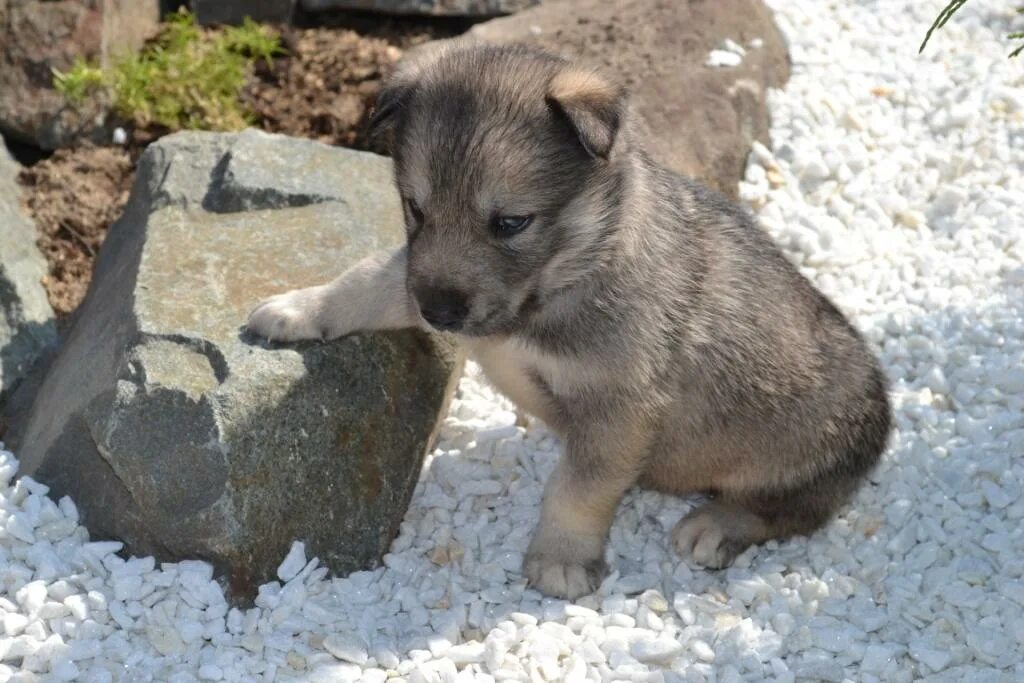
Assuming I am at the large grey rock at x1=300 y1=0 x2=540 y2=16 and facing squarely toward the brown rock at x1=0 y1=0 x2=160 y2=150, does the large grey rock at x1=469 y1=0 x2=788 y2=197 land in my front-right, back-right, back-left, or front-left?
back-left

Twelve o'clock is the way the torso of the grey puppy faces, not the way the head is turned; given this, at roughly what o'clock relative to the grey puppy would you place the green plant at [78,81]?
The green plant is roughly at 3 o'clock from the grey puppy.

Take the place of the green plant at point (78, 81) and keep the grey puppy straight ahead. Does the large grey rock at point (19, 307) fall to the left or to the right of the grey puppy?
right

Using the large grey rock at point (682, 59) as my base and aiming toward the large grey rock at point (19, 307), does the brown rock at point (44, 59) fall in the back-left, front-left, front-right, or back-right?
front-right

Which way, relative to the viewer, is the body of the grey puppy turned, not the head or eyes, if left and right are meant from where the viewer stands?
facing the viewer and to the left of the viewer

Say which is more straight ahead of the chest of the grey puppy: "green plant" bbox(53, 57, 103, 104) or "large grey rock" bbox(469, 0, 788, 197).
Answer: the green plant

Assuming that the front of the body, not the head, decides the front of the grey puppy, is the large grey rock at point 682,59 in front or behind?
behind

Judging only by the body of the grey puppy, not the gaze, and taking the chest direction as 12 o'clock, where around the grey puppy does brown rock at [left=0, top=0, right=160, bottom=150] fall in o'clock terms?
The brown rock is roughly at 3 o'clock from the grey puppy.

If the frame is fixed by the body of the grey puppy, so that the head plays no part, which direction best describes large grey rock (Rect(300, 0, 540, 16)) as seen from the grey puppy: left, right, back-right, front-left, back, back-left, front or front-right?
back-right
